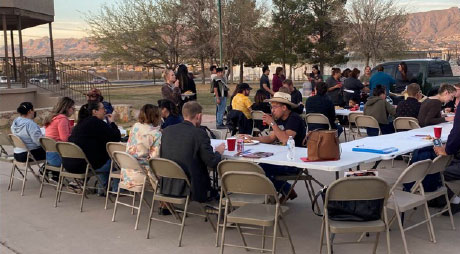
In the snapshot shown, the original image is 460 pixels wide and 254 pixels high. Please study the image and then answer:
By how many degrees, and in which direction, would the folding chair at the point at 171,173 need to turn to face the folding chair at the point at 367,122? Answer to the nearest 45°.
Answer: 0° — it already faces it

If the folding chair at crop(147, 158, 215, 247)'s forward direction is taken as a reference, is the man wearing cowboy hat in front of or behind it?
in front

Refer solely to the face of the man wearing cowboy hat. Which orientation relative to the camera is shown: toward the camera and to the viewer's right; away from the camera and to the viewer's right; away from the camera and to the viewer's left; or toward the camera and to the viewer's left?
toward the camera and to the viewer's left

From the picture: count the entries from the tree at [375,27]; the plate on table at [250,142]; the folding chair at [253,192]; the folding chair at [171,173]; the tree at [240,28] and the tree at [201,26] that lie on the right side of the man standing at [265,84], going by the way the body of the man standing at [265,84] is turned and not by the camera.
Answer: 3

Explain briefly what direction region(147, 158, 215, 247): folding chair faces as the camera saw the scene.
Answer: facing away from the viewer and to the right of the viewer

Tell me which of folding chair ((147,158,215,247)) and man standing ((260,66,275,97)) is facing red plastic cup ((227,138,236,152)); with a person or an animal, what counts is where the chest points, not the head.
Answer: the folding chair

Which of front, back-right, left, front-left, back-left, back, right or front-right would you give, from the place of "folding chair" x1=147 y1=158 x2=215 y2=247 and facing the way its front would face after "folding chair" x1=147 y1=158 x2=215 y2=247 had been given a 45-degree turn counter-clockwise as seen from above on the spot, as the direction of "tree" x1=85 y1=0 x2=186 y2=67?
front
